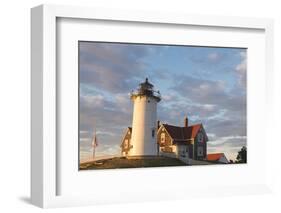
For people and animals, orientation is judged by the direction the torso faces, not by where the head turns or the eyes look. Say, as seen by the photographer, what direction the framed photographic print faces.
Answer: facing the viewer and to the right of the viewer
